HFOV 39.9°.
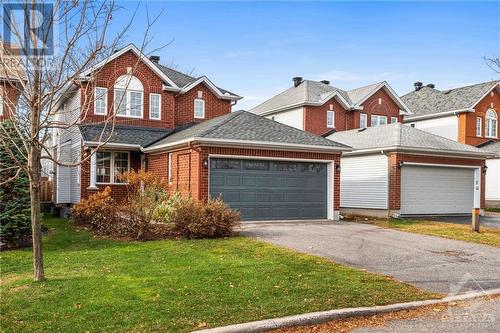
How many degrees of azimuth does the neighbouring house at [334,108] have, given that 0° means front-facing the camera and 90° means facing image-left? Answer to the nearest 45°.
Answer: approximately 315°

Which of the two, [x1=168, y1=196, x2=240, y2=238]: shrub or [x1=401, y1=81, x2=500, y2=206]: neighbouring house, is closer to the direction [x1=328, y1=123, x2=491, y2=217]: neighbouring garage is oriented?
the shrub

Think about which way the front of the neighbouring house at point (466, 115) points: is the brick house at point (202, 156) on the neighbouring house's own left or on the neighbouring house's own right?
on the neighbouring house's own right

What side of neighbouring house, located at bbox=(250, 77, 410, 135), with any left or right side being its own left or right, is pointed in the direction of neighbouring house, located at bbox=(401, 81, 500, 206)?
left

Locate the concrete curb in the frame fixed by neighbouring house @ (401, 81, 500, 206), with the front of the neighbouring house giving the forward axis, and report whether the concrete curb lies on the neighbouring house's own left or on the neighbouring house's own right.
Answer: on the neighbouring house's own right

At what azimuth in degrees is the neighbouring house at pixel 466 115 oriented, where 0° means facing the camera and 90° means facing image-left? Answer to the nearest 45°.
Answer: approximately 315°

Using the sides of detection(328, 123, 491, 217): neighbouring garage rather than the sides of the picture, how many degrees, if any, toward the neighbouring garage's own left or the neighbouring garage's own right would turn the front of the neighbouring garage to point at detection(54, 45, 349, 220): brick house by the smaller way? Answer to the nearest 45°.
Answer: approximately 90° to the neighbouring garage's own right
